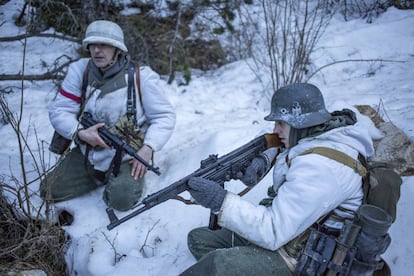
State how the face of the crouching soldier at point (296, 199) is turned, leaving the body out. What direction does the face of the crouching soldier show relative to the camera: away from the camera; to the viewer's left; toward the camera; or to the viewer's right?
to the viewer's left

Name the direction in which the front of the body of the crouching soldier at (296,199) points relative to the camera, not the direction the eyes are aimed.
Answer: to the viewer's left
